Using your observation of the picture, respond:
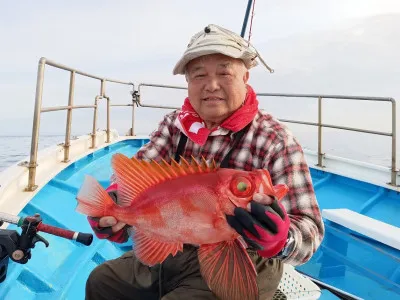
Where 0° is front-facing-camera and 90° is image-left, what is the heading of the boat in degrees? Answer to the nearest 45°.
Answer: approximately 180°
